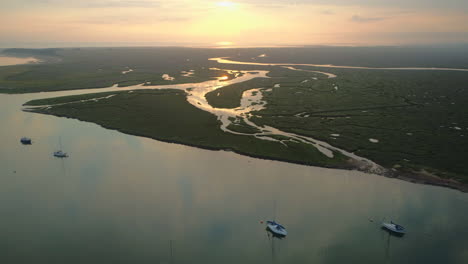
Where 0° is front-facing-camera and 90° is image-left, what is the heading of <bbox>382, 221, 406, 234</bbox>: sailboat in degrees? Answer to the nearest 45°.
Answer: approximately 135°
